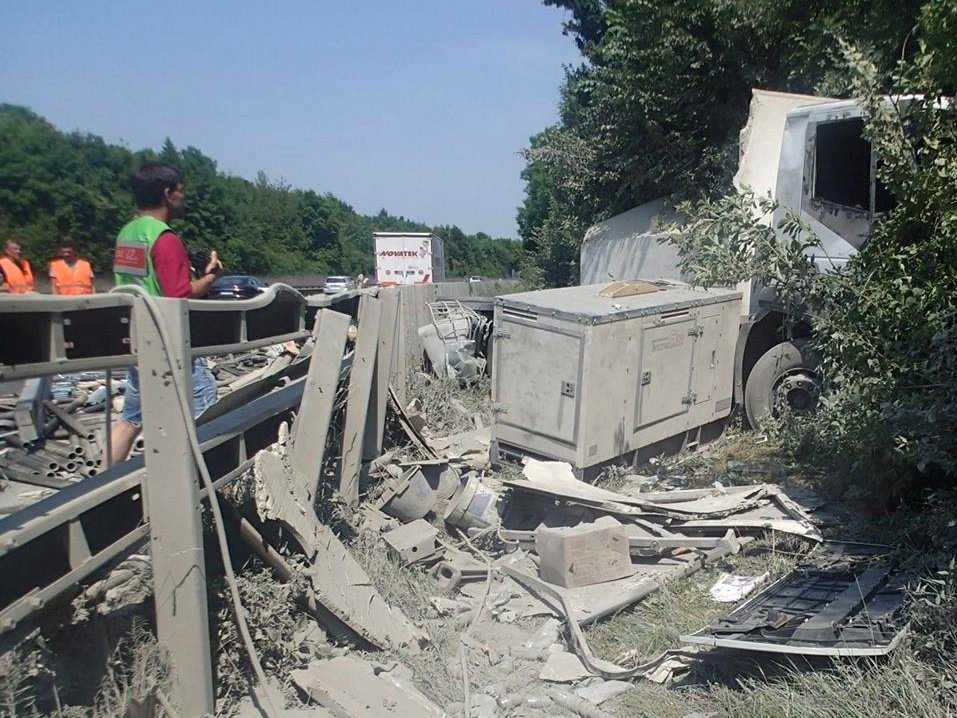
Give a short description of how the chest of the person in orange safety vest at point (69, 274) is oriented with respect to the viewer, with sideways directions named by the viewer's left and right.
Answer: facing the viewer

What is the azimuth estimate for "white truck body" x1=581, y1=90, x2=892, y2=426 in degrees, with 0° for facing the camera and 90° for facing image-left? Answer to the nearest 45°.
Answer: approximately 225°

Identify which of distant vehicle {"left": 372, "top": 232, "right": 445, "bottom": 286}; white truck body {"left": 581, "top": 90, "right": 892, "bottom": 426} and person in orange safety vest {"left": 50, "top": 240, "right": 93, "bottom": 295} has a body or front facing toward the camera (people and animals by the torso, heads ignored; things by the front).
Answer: the person in orange safety vest

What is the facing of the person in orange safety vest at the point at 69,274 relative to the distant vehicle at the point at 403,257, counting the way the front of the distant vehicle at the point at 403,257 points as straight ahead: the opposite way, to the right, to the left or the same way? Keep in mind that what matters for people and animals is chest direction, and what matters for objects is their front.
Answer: the opposite way

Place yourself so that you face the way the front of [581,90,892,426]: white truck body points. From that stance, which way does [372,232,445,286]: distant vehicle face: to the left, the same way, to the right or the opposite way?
to the left

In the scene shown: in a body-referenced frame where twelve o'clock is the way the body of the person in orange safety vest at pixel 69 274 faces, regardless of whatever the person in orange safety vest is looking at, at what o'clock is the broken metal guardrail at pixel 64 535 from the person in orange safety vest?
The broken metal guardrail is roughly at 12 o'clock from the person in orange safety vest.

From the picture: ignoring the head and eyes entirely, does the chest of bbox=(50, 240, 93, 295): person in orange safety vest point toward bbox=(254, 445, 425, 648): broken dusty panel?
yes

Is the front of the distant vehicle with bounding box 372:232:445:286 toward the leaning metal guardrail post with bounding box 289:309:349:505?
no

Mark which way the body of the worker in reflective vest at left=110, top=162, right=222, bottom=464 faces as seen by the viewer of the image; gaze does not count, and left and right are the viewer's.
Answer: facing away from the viewer and to the right of the viewer

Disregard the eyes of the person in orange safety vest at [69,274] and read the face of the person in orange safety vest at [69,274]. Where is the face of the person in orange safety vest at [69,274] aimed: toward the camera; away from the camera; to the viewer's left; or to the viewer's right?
toward the camera

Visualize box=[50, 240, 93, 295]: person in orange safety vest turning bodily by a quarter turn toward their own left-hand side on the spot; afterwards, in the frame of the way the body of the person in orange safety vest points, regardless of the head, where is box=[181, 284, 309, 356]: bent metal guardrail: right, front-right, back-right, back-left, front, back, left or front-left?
right

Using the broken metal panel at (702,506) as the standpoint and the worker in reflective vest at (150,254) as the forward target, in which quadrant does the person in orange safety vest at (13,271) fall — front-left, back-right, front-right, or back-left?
front-right

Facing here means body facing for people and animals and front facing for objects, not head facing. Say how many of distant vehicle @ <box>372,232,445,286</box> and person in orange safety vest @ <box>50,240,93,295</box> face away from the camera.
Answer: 1

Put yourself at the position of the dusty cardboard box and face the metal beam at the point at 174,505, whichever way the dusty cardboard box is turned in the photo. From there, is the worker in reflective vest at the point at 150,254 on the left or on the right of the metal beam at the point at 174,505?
right

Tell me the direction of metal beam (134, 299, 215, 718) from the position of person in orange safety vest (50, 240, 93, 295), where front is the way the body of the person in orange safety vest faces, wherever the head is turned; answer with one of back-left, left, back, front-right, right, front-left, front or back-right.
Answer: front

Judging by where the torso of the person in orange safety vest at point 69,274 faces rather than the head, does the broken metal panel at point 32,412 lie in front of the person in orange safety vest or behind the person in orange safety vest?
in front

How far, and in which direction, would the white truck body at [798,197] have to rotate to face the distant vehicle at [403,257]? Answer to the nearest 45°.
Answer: approximately 90° to its left

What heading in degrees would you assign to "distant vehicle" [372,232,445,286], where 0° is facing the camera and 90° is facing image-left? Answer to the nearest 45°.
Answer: approximately 180°

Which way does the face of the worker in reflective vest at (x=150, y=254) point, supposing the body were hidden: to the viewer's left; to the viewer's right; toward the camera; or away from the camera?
to the viewer's right

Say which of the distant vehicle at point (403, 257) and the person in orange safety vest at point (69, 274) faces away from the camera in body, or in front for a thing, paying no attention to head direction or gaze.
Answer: the distant vehicle
